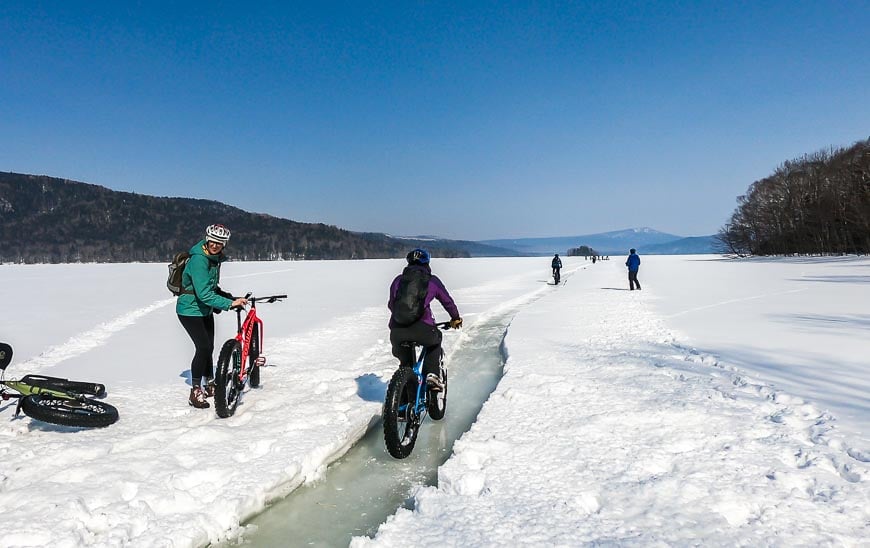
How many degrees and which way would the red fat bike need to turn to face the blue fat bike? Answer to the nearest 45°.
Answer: approximately 90° to its right

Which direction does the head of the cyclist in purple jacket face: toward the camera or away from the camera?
away from the camera

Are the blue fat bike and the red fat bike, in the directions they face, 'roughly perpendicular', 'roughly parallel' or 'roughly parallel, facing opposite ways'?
roughly parallel

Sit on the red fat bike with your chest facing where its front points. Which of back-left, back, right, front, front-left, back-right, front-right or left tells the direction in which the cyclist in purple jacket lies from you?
right

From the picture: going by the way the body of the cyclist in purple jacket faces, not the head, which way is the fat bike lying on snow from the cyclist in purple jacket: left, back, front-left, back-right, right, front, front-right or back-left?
back-left

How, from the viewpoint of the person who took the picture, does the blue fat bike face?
facing away from the viewer and to the right of the viewer

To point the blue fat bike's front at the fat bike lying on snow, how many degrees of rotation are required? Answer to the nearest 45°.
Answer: approximately 135° to its left

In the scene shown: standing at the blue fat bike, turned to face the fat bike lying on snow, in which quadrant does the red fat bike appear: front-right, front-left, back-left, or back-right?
front-right

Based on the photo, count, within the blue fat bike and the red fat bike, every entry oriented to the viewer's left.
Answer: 0

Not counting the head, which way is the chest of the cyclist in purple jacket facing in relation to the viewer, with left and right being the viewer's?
facing away from the viewer and to the right of the viewer

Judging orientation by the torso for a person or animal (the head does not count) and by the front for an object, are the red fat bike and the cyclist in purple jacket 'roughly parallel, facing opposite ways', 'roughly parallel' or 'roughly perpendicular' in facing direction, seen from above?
roughly parallel

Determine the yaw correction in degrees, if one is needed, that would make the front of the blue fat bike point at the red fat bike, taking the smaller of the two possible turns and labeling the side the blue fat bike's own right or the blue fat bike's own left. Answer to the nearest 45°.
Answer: approximately 90° to the blue fat bike's own left

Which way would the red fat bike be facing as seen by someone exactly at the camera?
facing away from the viewer and to the right of the viewer
